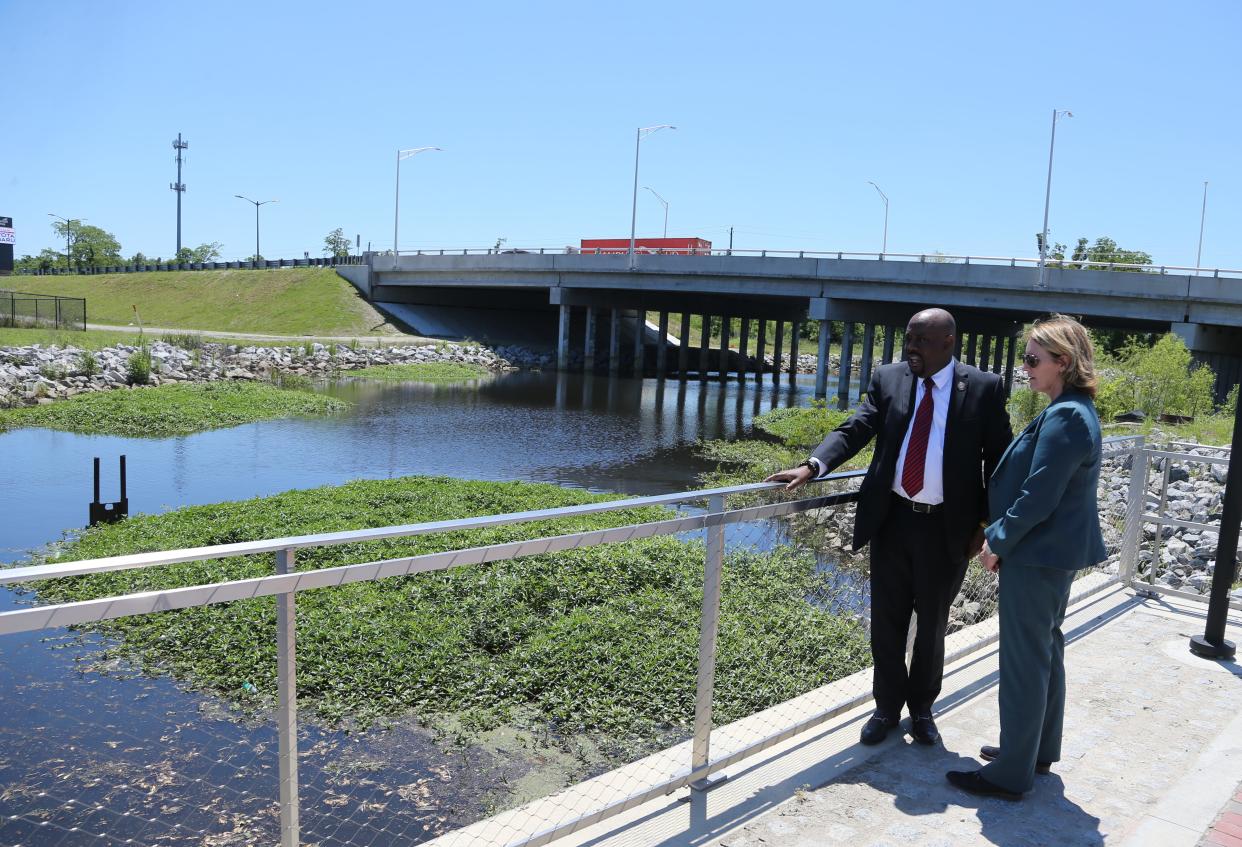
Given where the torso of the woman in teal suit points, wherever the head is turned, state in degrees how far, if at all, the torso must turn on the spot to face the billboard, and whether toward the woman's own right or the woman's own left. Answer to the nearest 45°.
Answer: approximately 45° to the woman's own right

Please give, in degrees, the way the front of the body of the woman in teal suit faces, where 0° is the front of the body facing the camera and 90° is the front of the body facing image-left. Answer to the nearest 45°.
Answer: approximately 90°

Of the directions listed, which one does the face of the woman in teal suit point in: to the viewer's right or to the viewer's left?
to the viewer's left

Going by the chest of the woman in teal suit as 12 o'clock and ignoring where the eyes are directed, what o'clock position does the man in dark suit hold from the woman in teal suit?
The man in dark suit is roughly at 1 o'clock from the woman in teal suit.
